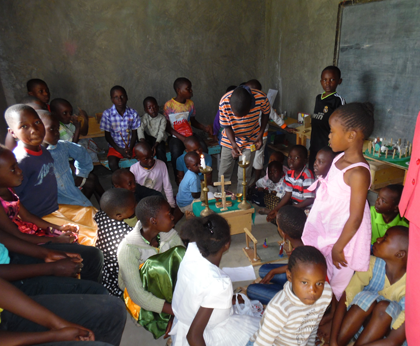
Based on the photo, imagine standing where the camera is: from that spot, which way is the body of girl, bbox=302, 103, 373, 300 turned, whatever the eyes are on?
to the viewer's left

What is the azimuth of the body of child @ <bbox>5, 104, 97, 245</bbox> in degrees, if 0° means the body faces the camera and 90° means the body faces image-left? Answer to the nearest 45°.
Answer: approximately 315°

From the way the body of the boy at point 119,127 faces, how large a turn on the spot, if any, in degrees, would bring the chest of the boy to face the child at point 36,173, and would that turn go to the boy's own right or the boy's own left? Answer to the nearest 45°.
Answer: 0° — they already face them

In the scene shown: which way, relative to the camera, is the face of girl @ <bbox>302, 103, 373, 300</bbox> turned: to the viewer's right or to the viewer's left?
to the viewer's left

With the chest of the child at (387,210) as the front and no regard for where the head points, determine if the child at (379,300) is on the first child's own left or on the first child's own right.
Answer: on the first child's own left

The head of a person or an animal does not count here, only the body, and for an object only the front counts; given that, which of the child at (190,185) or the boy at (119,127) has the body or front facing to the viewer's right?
the child
